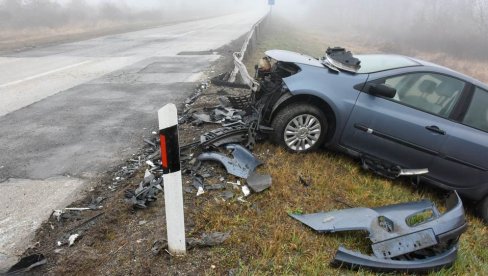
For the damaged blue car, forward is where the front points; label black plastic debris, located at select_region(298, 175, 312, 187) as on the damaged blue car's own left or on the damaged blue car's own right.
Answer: on the damaged blue car's own left

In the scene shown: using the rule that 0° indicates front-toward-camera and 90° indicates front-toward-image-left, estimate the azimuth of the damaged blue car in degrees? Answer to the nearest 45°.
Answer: approximately 90°

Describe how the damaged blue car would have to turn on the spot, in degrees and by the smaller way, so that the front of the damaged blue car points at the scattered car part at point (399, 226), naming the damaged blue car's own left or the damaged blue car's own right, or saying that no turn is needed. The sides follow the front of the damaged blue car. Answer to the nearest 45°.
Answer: approximately 90° to the damaged blue car's own left

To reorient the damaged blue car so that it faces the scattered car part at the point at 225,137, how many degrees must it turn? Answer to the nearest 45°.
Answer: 0° — it already faces it

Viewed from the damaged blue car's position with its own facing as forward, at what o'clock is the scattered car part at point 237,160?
The scattered car part is roughly at 11 o'clock from the damaged blue car.

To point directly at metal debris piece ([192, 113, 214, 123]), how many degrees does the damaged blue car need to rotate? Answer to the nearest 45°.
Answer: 0° — it already faces it

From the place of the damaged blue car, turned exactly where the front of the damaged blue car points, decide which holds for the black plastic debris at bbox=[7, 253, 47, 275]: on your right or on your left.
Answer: on your left

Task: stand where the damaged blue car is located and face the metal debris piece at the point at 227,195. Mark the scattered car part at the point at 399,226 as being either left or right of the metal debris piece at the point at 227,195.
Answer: left

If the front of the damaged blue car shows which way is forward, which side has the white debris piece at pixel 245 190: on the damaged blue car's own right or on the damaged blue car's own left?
on the damaged blue car's own left

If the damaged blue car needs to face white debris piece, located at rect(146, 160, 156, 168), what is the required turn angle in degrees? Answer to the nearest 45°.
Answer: approximately 45° to its left
